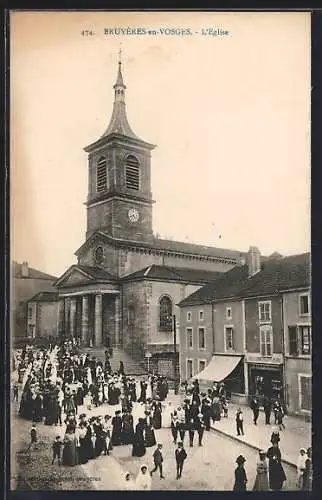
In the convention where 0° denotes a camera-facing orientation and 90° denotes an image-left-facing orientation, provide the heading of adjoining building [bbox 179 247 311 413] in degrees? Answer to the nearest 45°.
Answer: approximately 45°

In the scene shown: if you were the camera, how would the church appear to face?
facing the viewer and to the left of the viewer

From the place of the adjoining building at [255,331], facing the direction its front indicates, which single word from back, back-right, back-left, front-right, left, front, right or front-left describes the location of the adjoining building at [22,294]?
front-right

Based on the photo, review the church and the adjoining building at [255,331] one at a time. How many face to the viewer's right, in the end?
0

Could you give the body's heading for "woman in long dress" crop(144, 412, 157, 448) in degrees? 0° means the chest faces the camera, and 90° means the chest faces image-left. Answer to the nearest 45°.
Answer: approximately 315°

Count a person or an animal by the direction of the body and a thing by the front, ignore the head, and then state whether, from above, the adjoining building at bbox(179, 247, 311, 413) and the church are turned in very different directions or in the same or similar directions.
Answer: same or similar directions
